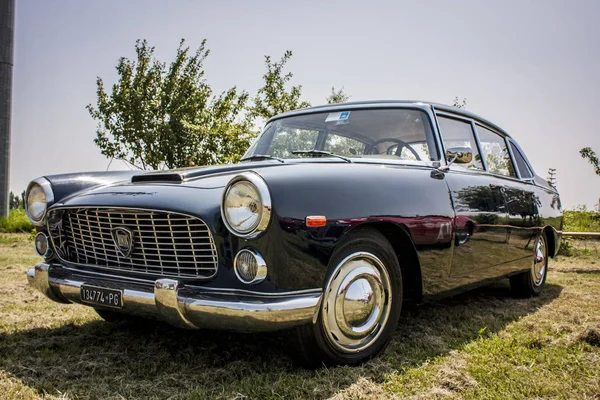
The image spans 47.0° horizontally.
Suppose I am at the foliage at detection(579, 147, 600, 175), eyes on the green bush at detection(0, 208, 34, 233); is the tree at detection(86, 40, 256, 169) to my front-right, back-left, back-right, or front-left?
front-right

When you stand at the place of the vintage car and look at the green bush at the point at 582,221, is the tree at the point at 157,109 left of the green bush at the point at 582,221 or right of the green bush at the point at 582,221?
left

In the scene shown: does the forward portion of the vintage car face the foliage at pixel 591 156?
no

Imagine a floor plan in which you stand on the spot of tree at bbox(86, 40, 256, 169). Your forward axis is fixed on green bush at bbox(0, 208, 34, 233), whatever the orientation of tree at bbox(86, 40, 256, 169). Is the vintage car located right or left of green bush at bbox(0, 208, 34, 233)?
left

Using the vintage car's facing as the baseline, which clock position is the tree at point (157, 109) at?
The tree is roughly at 4 o'clock from the vintage car.

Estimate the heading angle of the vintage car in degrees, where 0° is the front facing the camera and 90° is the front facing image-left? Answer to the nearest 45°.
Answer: approximately 45°

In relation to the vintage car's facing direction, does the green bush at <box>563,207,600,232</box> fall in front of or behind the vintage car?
behind

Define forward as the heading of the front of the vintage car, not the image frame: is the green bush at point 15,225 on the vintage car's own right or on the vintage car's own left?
on the vintage car's own right
